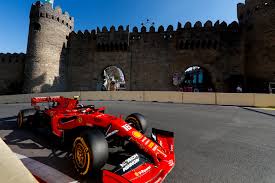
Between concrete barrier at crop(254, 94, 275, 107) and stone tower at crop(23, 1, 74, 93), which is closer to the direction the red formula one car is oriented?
the concrete barrier

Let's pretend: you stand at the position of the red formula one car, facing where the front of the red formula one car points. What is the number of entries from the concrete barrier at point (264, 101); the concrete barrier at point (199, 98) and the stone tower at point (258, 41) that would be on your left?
3

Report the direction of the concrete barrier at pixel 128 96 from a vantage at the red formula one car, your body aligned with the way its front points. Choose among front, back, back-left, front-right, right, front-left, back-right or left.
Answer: back-left

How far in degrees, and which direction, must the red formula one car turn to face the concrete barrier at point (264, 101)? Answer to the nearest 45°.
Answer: approximately 90° to its left

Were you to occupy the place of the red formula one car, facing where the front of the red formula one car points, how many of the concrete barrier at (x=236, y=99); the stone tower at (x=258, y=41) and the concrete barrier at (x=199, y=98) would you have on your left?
3

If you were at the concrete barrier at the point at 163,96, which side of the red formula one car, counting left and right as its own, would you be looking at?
left

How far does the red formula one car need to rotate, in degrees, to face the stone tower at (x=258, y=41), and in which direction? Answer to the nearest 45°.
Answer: approximately 90° to its left

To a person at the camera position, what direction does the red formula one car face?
facing the viewer and to the right of the viewer

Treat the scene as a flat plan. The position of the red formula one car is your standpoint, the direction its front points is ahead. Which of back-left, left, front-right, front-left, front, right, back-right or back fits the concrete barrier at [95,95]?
back-left

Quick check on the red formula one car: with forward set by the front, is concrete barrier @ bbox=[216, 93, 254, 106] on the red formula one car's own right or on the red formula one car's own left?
on the red formula one car's own left

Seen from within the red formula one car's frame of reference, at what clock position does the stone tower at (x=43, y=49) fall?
The stone tower is roughly at 7 o'clock from the red formula one car.

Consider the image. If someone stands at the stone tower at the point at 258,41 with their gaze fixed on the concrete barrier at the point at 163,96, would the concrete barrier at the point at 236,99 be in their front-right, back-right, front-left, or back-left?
front-left
